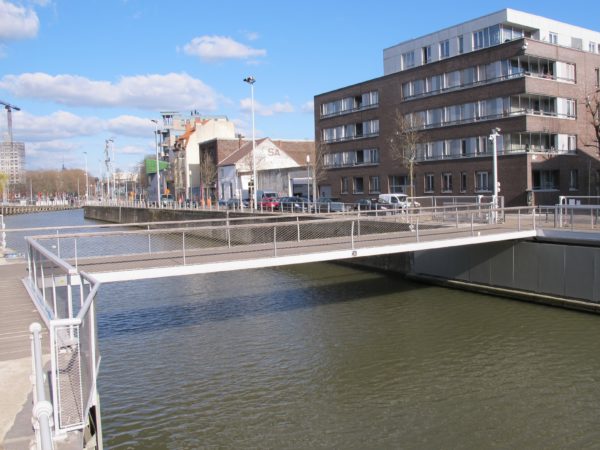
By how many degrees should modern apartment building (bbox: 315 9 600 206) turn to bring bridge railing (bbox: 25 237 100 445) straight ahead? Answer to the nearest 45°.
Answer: approximately 45° to its left

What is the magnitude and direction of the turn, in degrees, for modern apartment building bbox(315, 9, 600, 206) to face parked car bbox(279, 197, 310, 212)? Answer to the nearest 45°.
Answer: approximately 45° to its right

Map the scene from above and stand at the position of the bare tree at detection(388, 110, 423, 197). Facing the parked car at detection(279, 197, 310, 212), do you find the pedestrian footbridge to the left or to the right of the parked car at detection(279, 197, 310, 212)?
left

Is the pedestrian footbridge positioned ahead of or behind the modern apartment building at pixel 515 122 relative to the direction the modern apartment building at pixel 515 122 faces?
ahead

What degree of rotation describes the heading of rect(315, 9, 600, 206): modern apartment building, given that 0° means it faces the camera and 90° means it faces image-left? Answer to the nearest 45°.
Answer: approximately 45°
